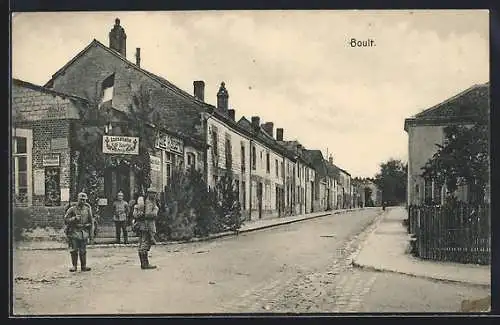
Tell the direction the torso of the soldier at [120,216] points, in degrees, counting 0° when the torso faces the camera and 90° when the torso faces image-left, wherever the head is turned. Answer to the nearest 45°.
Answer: approximately 0°

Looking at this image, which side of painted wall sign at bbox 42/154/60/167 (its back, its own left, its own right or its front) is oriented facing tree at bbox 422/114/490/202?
left

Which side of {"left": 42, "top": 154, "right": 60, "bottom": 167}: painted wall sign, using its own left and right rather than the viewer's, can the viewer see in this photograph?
front

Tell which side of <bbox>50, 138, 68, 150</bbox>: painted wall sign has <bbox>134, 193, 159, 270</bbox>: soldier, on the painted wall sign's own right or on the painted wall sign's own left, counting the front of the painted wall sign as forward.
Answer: on the painted wall sign's own left

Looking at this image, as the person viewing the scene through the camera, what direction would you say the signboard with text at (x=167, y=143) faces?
facing the viewer and to the right of the viewer
